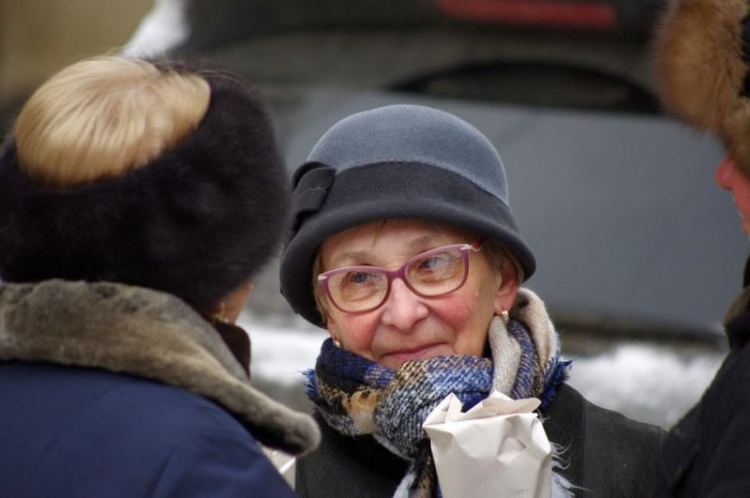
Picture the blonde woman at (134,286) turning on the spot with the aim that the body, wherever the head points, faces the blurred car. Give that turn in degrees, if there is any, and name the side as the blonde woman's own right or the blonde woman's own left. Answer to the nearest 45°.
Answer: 0° — they already face it

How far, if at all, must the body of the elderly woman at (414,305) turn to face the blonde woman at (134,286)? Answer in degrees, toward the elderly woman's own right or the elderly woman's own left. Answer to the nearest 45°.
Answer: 0° — they already face them

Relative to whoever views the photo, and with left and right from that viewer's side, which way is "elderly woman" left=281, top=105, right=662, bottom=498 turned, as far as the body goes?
facing the viewer and to the left of the viewer

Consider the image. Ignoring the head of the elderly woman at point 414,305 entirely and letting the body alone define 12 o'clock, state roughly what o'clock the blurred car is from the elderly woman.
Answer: The blurred car is roughly at 5 o'clock from the elderly woman.

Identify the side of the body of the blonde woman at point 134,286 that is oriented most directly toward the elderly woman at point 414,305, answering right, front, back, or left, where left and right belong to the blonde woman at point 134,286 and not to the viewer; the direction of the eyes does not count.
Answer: front

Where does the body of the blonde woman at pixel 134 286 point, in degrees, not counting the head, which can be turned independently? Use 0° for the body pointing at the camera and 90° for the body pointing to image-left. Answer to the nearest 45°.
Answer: approximately 225°

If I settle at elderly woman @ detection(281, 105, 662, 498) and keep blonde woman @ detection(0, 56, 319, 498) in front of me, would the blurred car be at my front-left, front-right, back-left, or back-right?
back-right

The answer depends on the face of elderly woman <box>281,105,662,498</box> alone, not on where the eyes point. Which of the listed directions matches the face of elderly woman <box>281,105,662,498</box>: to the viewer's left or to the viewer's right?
to the viewer's left

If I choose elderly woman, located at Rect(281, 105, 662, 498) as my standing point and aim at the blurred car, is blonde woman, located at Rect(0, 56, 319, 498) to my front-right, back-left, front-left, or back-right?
back-left

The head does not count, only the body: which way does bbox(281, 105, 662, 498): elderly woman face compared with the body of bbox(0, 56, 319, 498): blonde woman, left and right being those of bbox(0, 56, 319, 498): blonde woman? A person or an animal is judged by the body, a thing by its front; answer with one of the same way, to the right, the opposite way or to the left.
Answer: the opposite way

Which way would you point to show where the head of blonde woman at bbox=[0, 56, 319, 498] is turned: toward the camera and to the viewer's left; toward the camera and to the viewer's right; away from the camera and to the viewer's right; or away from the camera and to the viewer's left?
away from the camera and to the viewer's right
